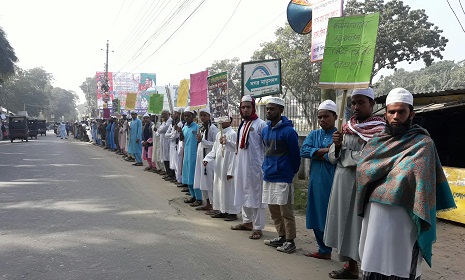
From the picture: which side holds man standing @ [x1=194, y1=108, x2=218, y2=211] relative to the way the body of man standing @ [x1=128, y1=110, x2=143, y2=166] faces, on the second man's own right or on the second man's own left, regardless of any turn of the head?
on the second man's own left

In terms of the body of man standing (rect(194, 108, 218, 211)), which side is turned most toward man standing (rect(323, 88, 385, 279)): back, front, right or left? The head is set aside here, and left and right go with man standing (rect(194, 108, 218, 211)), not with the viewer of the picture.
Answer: left

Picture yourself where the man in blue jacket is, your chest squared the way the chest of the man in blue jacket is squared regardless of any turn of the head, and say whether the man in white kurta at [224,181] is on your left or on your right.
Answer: on your right

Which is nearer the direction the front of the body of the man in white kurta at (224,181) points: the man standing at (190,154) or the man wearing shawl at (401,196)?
the man wearing shawl

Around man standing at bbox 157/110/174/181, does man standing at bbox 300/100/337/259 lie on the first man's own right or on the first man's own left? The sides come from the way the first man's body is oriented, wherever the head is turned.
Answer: on the first man's own left

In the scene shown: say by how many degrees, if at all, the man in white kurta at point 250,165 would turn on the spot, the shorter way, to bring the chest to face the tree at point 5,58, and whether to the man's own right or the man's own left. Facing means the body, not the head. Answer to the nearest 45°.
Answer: approximately 90° to the man's own right

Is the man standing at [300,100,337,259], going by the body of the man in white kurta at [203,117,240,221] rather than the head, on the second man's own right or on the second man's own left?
on the second man's own left

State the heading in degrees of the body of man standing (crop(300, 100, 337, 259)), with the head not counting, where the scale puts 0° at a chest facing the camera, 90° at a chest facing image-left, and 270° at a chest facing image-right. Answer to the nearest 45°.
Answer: approximately 45°

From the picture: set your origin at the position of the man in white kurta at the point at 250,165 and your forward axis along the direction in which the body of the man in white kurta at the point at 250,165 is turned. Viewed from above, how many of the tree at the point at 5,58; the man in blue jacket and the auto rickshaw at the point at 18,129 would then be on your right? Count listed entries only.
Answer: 2

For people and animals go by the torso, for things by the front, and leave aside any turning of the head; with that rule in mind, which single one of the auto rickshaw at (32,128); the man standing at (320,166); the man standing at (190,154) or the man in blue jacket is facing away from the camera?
the auto rickshaw

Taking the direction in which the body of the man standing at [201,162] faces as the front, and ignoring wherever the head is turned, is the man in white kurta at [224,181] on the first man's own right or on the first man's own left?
on the first man's own left
